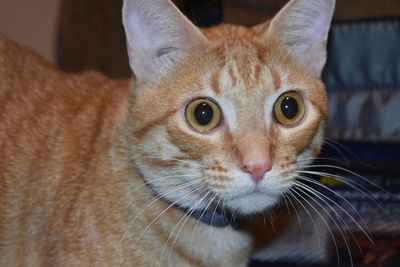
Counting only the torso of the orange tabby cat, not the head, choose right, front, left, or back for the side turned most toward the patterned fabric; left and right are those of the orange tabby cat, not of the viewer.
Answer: left

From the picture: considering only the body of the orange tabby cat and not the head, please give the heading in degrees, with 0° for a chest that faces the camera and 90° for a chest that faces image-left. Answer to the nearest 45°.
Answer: approximately 315°
